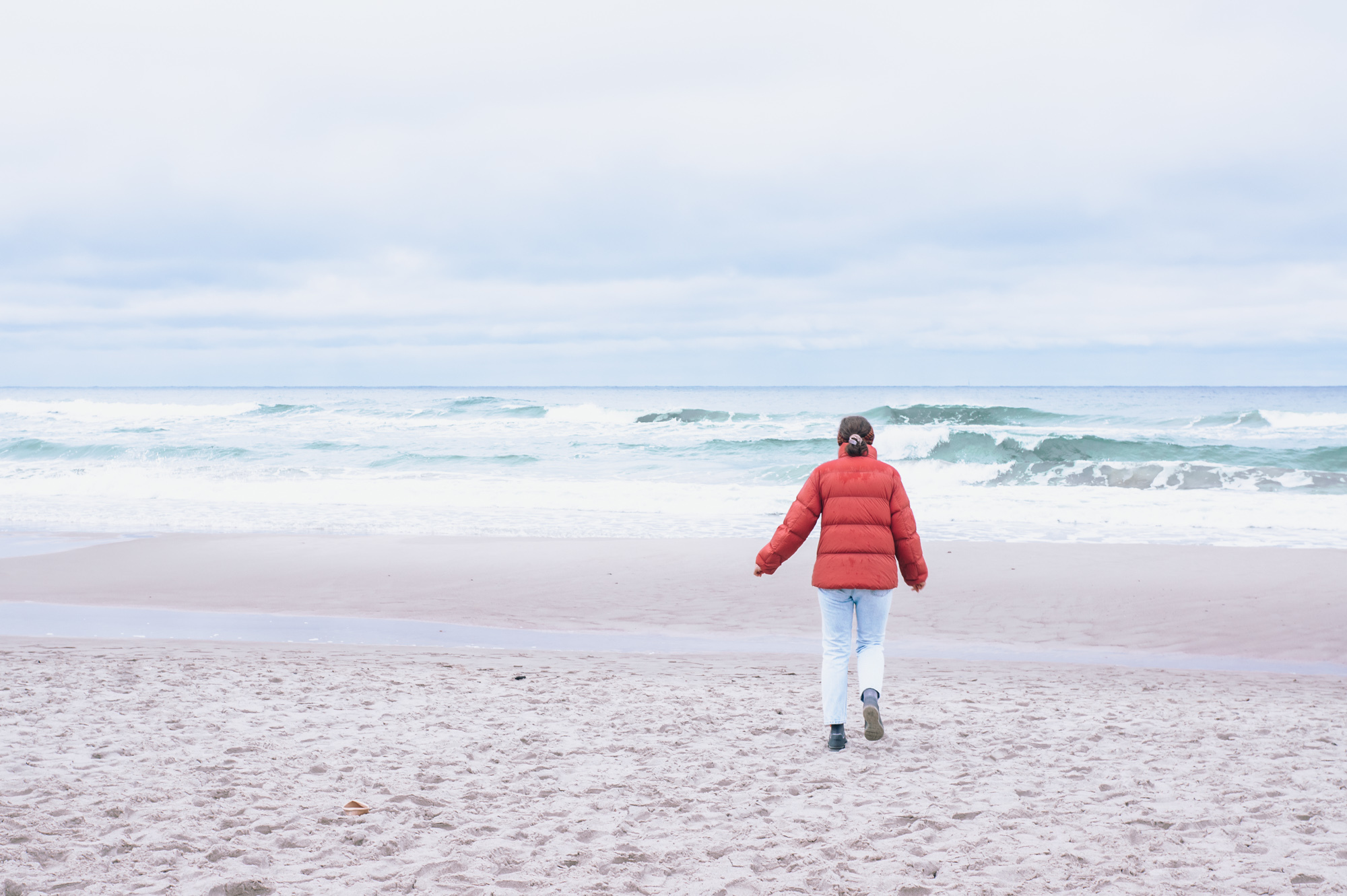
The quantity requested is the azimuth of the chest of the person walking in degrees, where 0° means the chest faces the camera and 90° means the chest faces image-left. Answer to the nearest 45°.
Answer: approximately 180°
